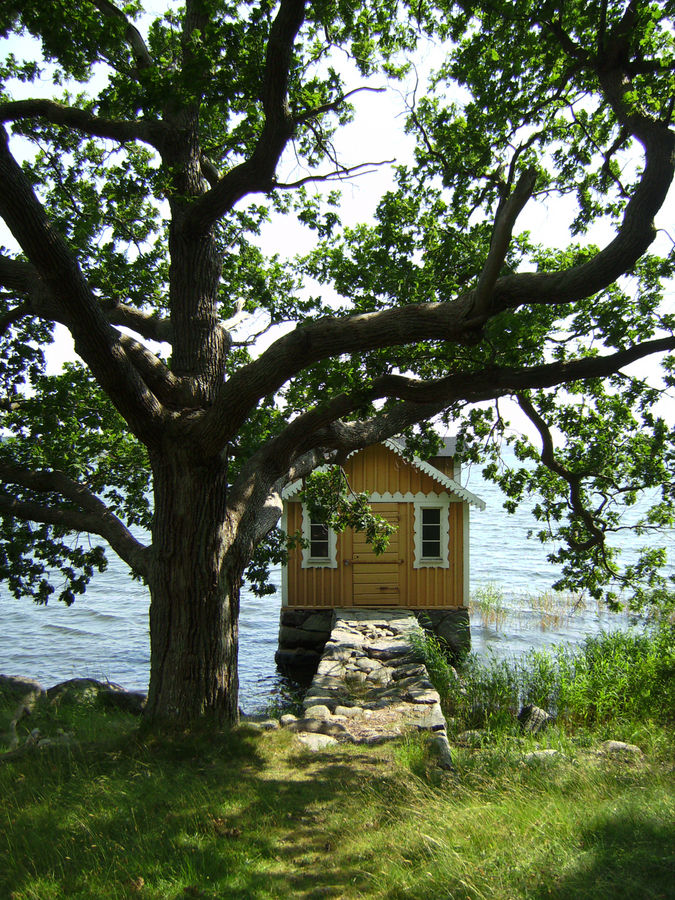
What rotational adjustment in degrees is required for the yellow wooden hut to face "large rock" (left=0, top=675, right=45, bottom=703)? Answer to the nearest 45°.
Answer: approximately 45° to its right

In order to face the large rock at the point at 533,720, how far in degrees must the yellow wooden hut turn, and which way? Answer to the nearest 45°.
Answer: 0° — it already faces it

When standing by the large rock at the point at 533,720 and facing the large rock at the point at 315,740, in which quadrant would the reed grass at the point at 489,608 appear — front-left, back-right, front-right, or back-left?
back-right

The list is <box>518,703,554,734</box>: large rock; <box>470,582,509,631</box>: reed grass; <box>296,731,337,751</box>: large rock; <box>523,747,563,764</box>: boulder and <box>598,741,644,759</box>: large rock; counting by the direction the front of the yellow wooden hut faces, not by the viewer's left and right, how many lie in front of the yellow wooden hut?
4

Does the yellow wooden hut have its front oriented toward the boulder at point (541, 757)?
yes

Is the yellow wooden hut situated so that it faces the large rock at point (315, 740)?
yes

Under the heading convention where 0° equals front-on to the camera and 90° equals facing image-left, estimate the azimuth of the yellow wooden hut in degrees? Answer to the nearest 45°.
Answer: approximately 0°
